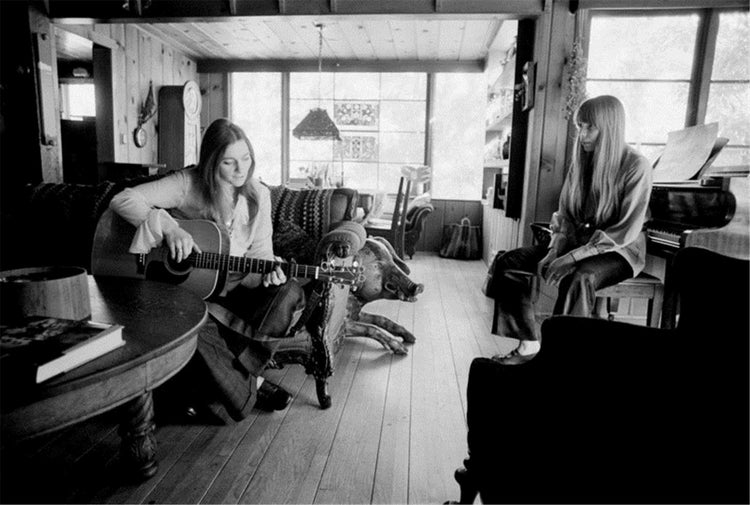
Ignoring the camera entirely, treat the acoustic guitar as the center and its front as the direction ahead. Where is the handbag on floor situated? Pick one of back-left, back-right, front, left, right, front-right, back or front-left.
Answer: back-left

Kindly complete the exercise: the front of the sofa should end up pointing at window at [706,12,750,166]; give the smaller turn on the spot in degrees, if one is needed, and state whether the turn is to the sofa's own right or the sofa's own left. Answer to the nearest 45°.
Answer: approximately 90° to the sofa's own left

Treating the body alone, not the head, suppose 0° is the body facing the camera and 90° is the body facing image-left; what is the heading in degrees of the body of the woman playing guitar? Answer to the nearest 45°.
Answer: approximately 315°

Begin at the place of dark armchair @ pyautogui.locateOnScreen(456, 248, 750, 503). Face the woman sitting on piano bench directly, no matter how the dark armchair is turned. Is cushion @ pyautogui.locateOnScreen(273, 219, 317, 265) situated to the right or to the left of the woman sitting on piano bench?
left

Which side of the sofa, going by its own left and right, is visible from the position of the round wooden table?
front

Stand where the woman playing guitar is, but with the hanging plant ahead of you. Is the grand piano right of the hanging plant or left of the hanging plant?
right

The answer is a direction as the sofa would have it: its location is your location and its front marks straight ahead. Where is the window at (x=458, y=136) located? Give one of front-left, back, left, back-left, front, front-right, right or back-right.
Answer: back-left

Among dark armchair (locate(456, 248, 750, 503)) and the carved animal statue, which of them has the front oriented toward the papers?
the carved animal statue

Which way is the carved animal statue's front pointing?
to the viewer's right

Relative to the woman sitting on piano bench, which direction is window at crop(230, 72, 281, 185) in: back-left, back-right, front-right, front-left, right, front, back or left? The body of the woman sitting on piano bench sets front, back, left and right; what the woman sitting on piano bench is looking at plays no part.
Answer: right
